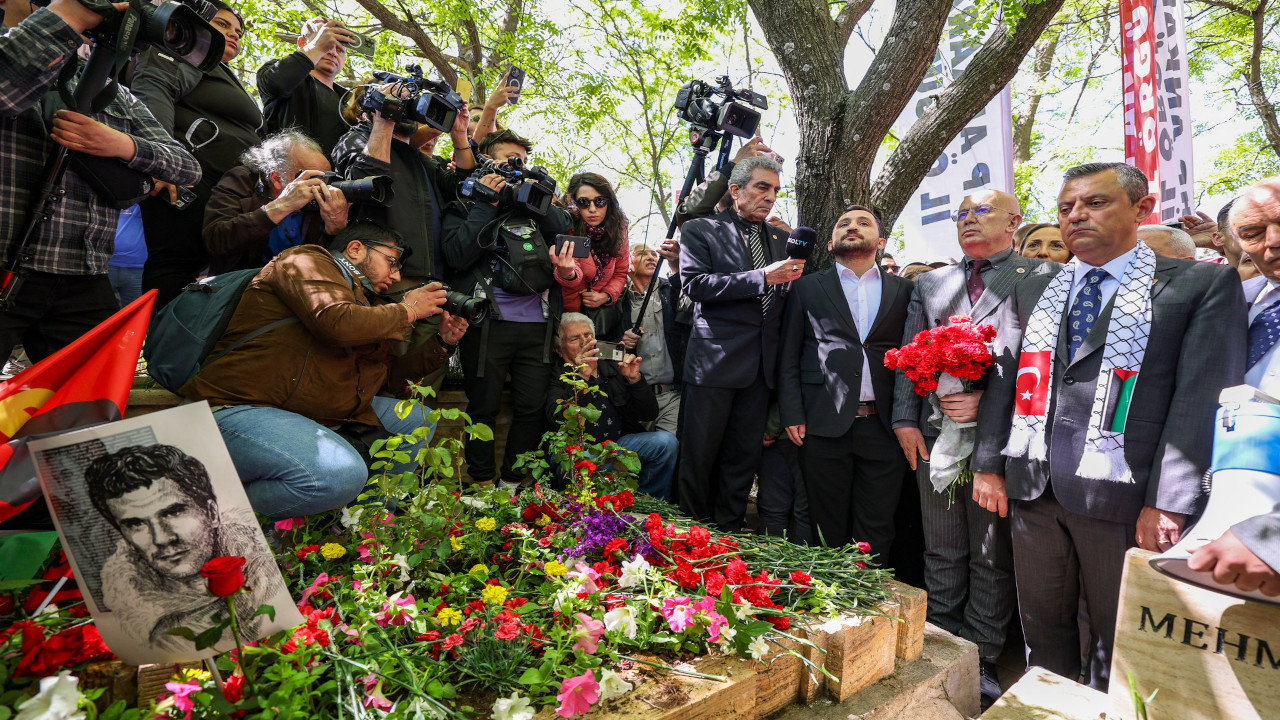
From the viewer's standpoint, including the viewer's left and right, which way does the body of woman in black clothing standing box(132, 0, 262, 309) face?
facing the viewer and to the right of the viewer

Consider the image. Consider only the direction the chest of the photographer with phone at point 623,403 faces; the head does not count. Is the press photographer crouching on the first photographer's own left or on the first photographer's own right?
on the first photographer's own right

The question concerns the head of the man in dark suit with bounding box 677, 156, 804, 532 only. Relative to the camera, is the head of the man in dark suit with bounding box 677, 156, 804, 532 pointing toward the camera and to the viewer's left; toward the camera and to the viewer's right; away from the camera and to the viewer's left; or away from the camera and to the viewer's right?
toward the camera and to the viewer's right

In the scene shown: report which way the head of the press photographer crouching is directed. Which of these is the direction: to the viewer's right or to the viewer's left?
to the viewer's right

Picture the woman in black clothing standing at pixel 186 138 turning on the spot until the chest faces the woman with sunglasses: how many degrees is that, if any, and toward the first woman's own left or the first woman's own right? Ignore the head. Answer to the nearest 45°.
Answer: approximately 45° to the first woman's own left

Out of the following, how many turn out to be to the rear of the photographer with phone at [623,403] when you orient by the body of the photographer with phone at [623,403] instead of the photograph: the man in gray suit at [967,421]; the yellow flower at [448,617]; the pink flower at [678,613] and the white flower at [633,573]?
0

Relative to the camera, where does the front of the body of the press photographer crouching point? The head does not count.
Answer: to the viewer's right

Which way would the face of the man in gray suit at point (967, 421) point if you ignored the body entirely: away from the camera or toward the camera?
toward the camera

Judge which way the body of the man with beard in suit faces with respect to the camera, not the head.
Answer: toward the camera

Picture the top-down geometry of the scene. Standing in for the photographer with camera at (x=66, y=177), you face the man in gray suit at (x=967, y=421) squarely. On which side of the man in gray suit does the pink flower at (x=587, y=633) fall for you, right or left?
right

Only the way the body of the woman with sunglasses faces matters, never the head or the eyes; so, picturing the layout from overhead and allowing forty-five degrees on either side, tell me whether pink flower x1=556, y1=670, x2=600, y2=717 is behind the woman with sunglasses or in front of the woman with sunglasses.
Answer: in front

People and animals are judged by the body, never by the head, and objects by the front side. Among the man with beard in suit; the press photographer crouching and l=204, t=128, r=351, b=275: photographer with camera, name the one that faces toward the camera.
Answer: the man with beard in suit

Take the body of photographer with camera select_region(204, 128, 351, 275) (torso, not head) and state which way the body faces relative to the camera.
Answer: to the viewer's right

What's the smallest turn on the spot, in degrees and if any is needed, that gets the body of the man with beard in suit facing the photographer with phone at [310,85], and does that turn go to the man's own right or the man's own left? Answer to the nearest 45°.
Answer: approximately 90° to the man's own right

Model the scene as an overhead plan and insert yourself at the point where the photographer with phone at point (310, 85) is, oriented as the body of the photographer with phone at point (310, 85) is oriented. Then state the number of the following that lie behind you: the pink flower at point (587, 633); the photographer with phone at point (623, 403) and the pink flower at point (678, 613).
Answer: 0

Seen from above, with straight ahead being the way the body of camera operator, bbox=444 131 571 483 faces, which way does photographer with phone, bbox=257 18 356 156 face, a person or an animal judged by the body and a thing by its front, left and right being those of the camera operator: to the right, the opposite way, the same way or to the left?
the same way

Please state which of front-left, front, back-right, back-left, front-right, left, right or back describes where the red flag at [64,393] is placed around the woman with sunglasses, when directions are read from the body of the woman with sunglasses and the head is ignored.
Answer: front-right

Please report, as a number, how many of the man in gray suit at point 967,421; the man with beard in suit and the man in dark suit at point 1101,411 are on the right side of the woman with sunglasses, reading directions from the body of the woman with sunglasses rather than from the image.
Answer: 0

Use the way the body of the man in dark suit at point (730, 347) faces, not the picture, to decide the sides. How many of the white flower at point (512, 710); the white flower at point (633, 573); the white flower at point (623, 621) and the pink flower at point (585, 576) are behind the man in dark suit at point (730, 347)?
0
